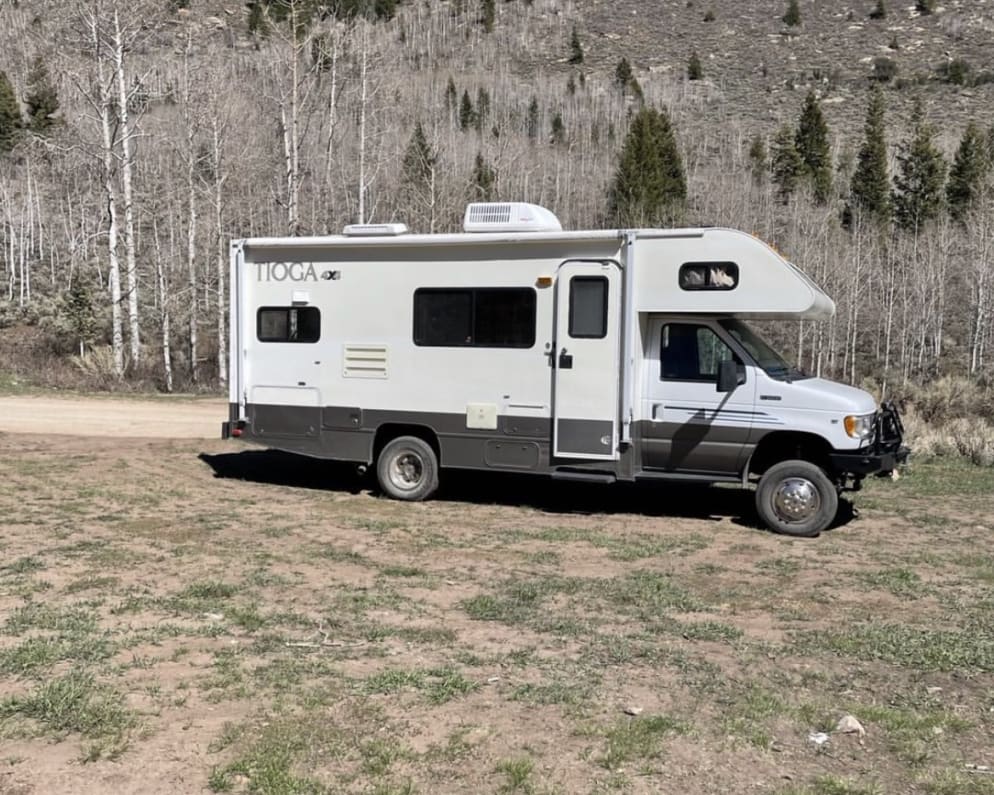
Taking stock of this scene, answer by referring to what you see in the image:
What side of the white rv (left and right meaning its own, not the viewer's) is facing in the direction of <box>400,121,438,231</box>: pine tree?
left

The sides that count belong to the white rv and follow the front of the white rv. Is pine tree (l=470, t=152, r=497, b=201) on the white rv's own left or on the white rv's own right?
on the white rv's own left

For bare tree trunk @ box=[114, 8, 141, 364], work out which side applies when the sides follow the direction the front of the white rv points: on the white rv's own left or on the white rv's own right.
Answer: on the white rv's own left

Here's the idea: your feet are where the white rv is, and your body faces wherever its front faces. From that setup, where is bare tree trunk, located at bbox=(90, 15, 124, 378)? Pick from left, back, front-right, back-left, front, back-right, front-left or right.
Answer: back-left

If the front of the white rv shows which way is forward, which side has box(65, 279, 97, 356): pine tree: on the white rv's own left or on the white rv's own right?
on the white rv's own left

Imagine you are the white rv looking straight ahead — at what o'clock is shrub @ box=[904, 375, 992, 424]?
The shrub is roughly at 10 o'clock from the white rv.

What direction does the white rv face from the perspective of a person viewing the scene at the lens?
facing to the right of the viewer

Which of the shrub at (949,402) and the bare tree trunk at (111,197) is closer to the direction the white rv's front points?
the shrub
